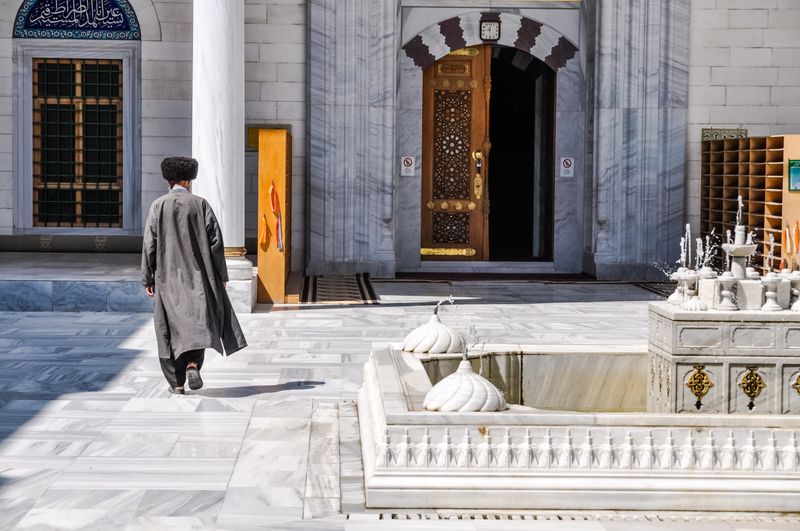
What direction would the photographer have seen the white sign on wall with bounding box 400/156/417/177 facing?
facing the viewer

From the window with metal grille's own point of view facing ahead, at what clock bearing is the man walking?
The man walking is roughly at 12 o'clock from the window with metal grille.

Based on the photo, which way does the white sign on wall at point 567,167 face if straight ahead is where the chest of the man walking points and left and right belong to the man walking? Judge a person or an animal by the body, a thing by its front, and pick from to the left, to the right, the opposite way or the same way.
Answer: the opposite way

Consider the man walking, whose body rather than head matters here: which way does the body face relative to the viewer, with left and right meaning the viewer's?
facing away from the viewer

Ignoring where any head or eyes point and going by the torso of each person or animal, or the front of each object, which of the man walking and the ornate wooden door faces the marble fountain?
the ornate wooden door

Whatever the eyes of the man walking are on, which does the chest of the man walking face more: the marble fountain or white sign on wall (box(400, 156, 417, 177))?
the white sign on wall

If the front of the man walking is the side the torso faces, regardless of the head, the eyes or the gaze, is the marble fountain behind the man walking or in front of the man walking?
behind

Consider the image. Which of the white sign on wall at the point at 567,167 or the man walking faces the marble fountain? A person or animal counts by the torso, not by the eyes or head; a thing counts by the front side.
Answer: the white sign on wall

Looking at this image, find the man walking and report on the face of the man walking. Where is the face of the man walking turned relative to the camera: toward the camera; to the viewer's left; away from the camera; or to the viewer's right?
away from the camera

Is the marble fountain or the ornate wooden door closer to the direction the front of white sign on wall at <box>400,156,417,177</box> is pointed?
the marble fountain

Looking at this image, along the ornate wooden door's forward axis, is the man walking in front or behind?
in front

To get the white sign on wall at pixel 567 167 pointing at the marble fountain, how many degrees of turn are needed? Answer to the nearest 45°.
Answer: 0° — it already faces it

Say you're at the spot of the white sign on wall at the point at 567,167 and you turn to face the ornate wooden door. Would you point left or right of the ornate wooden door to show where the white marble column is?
left
